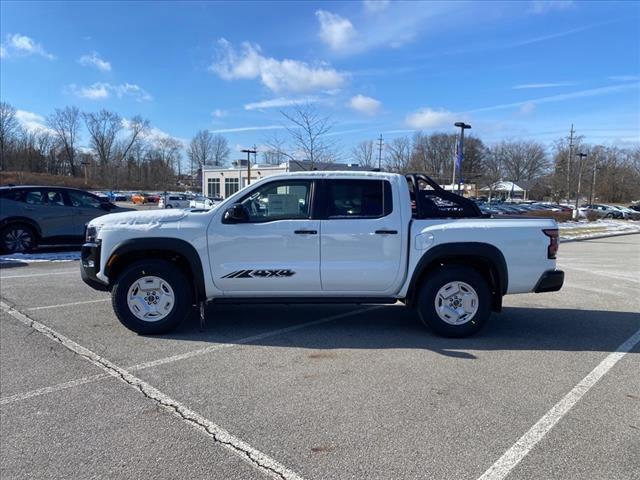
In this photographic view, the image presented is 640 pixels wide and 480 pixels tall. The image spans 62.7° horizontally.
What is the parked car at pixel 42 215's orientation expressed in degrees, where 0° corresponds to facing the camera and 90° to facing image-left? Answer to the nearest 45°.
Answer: approximately 270°

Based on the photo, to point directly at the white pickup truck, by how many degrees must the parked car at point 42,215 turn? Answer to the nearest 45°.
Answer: approximately 90° to its right

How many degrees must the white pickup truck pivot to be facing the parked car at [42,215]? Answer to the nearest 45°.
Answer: approximately 45° to its right

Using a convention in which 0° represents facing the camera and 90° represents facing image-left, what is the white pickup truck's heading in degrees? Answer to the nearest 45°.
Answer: approximately 90°

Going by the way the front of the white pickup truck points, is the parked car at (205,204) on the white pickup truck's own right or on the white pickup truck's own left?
on the white pickup truck's own right

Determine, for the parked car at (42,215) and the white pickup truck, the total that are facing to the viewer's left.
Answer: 1

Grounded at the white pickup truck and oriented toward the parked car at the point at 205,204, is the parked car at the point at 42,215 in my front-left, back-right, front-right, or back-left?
front-left
